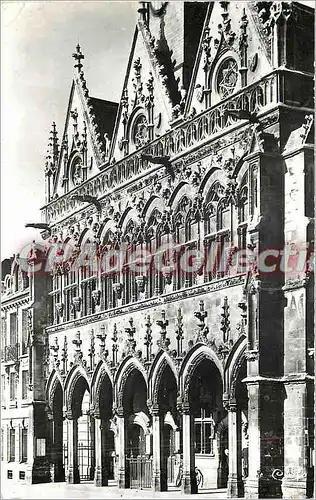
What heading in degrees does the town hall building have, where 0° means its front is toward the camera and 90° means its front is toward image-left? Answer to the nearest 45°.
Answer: approximately 45°

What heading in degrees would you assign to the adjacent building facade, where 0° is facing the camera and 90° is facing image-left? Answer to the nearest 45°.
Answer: approximately 45°

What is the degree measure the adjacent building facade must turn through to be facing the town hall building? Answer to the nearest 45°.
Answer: approximately 90° to its left

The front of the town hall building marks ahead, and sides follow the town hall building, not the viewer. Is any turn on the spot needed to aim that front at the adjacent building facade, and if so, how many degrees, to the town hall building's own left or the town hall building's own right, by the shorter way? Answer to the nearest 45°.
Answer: approximately 90° to the town hall building's own right
